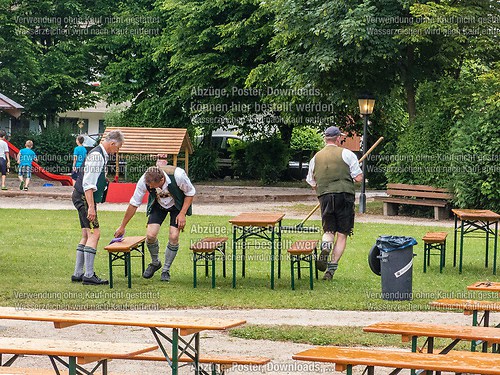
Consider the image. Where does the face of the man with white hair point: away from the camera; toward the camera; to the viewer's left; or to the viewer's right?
to the viewer's right

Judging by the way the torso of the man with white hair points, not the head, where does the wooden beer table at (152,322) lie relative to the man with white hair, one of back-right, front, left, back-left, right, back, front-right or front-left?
right

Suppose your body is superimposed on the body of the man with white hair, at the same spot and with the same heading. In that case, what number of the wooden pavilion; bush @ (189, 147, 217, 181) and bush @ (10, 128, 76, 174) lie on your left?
3

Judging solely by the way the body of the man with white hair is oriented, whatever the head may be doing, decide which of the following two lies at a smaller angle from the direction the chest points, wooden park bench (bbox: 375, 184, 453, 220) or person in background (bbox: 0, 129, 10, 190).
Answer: the wooden park bench

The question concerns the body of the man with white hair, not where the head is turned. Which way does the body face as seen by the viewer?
to the viewer's right

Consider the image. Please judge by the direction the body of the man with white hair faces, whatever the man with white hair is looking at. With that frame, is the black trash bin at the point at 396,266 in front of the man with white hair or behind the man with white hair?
in front

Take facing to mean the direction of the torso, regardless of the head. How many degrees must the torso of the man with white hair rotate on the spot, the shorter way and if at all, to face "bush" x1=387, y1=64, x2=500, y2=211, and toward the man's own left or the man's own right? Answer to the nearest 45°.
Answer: approximately 45° to the man's own left

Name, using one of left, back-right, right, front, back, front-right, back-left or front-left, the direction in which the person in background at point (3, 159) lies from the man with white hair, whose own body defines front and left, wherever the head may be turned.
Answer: left

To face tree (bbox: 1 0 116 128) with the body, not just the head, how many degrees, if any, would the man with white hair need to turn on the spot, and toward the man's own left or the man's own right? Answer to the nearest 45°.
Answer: approximately 90° to the man's own left

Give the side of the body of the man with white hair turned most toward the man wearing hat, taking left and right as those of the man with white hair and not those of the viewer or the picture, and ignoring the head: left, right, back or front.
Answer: front

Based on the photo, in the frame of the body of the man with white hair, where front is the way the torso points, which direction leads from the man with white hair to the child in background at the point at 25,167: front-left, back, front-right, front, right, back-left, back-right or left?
left

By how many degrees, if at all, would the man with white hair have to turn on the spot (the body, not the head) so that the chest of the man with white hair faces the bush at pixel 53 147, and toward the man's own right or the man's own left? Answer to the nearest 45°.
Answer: approximately 90° to the man's own left

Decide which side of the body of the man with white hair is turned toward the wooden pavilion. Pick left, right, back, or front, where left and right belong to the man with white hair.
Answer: left
